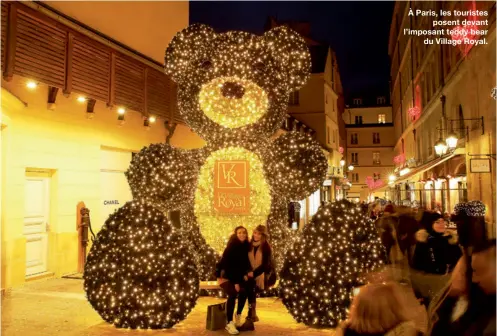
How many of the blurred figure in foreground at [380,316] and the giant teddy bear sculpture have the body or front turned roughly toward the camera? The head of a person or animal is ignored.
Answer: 1

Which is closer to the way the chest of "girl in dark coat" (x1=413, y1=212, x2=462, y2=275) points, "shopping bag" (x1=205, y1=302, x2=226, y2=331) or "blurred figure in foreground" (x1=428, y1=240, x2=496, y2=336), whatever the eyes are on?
the blurred figure in foreground

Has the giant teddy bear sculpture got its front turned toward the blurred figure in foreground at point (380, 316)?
yes

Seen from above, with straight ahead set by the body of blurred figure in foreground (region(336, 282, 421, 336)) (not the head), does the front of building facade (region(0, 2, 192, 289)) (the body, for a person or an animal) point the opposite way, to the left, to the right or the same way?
to the right

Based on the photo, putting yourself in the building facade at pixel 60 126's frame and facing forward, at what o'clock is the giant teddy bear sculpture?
The giant teddy bear sculpture is roughly at 12 o'clock from the building facade.

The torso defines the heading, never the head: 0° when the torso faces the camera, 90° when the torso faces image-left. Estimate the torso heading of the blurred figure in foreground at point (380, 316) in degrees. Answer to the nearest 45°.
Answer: approximately 180°

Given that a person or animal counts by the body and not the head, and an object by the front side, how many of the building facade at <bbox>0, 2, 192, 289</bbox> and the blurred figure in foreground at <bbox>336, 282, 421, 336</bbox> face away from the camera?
1

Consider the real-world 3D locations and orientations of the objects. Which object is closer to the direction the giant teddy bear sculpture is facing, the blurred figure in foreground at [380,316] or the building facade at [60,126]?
the blurred figure in foreground
